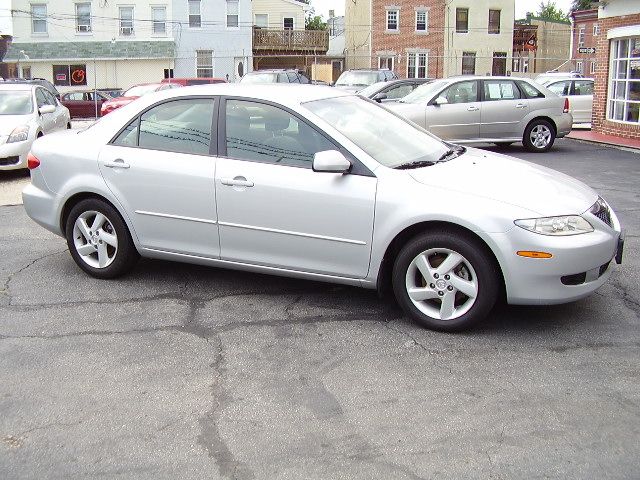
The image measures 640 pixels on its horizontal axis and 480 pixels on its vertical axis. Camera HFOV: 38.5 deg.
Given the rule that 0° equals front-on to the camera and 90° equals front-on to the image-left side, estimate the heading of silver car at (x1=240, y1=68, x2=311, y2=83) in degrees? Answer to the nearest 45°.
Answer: approximately 45°

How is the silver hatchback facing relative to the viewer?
to the viewer's left

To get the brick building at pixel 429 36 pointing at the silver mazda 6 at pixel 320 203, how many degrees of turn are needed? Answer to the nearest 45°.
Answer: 0° — it already faces it

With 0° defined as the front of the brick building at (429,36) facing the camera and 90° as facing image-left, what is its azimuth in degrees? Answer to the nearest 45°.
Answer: approximately 0°

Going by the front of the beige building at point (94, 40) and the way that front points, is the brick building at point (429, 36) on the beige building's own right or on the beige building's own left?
on the beige building's own left

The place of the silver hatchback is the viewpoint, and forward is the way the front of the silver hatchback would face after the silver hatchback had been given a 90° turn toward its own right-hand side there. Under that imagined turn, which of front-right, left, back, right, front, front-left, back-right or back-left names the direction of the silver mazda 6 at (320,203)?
back

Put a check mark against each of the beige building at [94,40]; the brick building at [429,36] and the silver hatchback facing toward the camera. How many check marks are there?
2

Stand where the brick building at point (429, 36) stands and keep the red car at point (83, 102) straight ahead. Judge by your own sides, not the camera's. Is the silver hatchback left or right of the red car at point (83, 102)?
left
